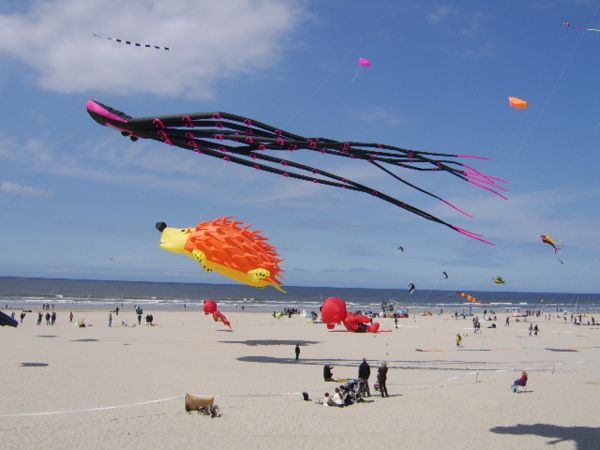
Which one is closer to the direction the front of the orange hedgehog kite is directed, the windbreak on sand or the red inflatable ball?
the windbreak on sand

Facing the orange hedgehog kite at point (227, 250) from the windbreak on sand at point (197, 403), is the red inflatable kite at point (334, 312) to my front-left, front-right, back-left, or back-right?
front-right

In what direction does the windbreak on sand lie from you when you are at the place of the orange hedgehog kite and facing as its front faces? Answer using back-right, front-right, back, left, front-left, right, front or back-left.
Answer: left

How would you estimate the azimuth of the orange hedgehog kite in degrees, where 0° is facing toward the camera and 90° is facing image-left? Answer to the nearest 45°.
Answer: approximately 90°

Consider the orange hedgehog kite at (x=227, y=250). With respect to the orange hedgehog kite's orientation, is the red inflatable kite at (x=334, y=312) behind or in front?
behind
